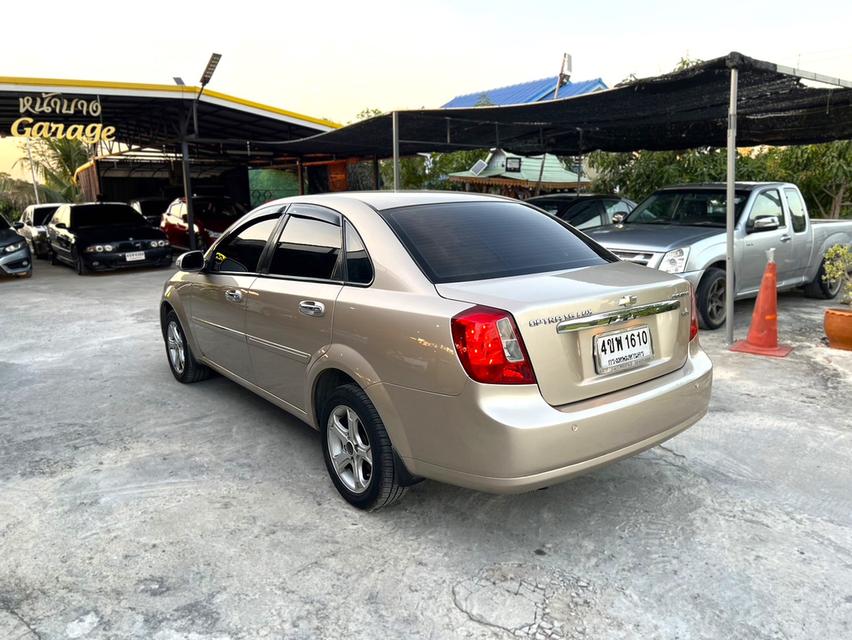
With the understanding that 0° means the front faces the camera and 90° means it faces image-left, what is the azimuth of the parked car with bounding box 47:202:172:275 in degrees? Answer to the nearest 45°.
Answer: approximately 315°

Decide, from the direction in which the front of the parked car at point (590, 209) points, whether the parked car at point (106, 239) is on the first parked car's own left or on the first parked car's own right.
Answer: on the first parked car's own right

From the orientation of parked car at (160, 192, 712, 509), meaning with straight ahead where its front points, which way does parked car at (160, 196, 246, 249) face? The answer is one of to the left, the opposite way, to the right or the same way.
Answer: the opposite way

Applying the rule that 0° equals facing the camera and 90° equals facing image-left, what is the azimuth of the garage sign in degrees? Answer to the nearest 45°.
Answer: approximately 0°

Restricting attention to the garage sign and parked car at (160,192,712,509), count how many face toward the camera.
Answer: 1

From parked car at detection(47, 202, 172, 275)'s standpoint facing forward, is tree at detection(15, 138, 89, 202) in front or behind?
behind

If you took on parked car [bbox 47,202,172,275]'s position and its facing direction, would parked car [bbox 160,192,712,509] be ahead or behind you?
ahead

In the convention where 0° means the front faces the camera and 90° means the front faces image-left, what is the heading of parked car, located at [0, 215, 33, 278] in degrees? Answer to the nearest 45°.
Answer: approximately 315°

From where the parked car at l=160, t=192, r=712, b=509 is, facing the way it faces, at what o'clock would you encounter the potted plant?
The potted plant is roughly at 3 o'clock from the parked car.

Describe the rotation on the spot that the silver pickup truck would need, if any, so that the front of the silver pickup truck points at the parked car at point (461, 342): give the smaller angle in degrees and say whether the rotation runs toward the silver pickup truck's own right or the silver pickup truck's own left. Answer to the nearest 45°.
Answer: approximately 45° to the silver pickup truck's own left
